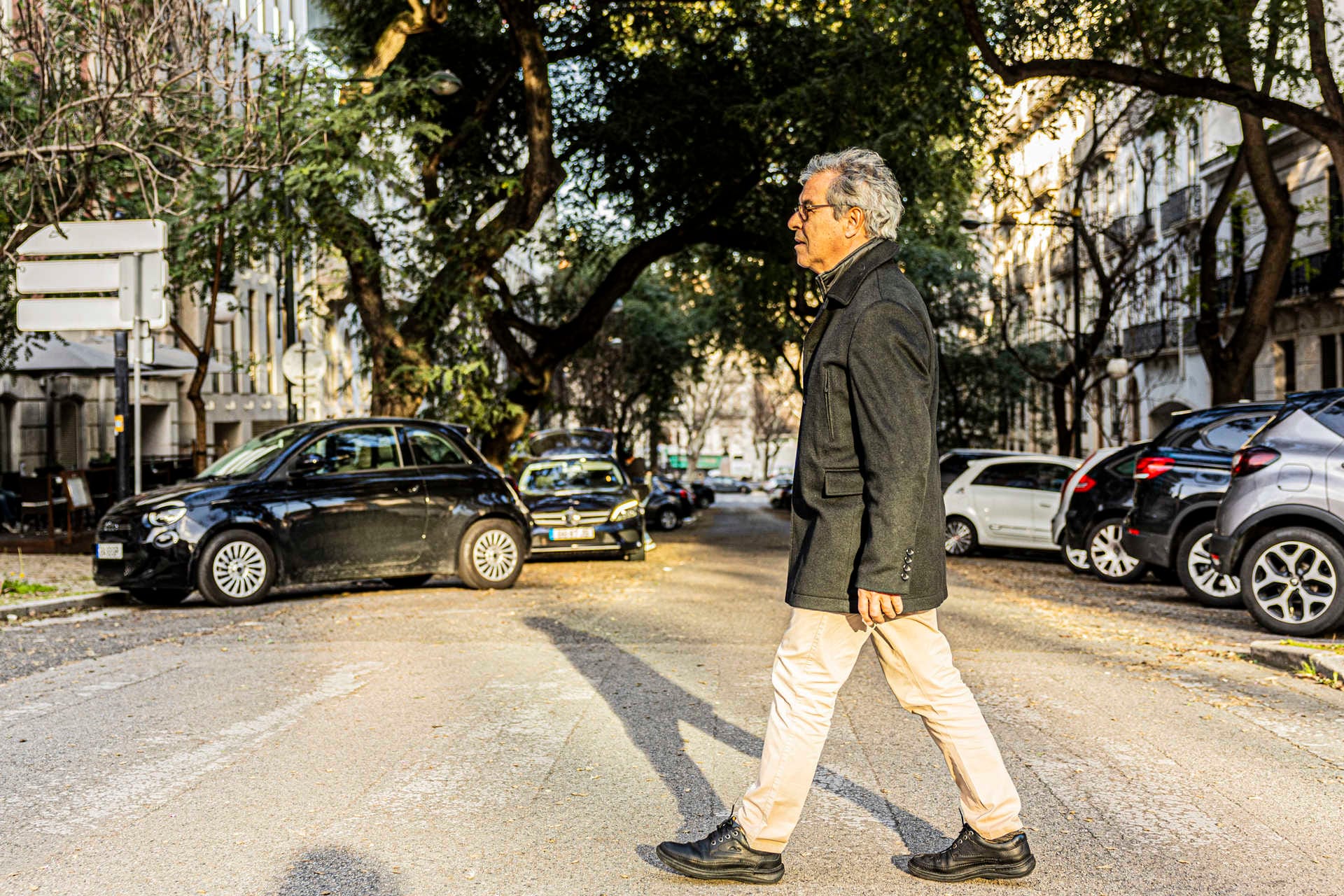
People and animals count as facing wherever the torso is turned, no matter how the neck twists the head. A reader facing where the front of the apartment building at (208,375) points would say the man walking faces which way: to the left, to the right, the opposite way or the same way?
the opposite way

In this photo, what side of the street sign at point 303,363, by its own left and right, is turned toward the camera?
back

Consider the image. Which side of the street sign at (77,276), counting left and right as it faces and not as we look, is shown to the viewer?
back

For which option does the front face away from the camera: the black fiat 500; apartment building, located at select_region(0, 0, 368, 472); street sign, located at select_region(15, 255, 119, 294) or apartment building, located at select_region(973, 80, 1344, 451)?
the street sign

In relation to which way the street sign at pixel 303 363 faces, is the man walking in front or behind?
behind

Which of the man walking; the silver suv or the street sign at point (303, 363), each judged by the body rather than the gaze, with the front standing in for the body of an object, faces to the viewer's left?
the man walking

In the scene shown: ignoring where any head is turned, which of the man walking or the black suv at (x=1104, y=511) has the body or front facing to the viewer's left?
the man walking

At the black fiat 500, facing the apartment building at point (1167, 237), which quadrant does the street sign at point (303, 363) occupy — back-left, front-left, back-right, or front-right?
front-left

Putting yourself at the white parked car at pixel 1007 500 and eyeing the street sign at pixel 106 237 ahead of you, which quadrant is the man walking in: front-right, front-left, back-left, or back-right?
front-left

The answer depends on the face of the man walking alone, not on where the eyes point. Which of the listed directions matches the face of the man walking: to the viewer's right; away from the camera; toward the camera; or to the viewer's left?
to the viewer's left

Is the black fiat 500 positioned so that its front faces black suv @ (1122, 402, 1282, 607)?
no
